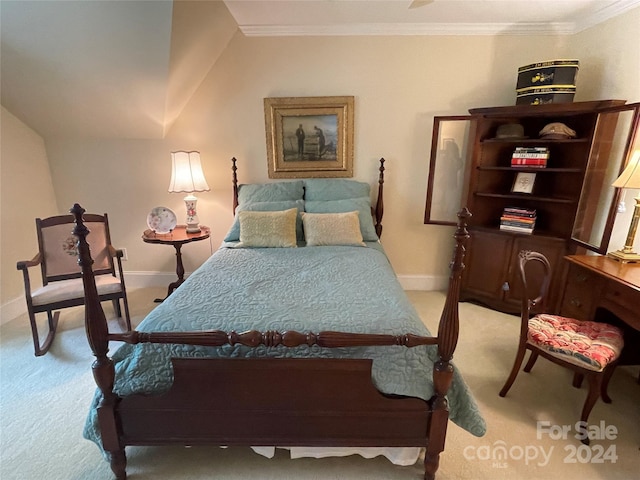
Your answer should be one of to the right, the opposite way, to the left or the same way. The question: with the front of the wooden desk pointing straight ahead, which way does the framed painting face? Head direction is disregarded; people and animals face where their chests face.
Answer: to the left

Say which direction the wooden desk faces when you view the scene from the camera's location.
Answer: facing the viewer and to the left of the viewer

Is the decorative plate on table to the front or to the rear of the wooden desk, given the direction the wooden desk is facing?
to the front

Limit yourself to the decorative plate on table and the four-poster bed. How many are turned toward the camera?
2

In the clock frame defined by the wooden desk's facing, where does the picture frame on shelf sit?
The picture frame on shelf is roughly at 3 o'clock from the wooden desk.

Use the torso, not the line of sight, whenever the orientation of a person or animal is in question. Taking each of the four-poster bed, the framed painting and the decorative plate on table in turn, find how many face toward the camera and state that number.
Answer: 3

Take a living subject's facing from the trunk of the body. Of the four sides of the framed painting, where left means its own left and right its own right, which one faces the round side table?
right

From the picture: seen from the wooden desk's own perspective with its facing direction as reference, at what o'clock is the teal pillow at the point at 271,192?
The teal pillow is roughly at 1 o'clock from the wooden desk.

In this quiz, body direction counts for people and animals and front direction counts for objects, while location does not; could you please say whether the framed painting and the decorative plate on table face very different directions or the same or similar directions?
same or similar directions

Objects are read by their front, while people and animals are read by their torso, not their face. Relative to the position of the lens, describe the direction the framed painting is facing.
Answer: facing the viewer

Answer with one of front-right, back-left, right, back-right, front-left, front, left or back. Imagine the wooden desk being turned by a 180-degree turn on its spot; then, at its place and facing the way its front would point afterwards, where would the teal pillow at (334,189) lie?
back-left

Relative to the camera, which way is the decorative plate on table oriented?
toward the camera

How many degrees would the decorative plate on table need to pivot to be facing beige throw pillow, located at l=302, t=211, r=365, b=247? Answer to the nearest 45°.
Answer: approximately 45° to its left
